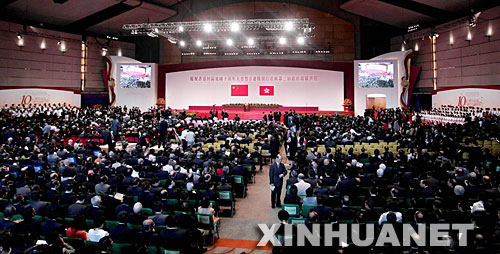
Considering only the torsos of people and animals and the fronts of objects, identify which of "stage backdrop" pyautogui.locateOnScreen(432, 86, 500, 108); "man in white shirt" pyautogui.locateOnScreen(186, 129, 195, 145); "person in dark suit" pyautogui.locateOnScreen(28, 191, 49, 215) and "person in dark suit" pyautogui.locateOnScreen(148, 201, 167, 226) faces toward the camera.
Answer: the stage backdrop

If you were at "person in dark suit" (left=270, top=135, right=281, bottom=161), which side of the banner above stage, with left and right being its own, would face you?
front

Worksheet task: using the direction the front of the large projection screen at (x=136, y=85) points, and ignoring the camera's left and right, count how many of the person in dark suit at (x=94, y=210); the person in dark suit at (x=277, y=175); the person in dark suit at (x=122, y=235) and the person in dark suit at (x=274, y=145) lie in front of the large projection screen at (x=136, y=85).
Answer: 4

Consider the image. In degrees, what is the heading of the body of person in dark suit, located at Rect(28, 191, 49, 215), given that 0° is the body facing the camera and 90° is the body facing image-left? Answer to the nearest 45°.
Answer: approximately 180°

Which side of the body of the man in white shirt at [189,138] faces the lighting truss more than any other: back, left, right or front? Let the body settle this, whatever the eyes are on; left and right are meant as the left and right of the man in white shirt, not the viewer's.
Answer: front

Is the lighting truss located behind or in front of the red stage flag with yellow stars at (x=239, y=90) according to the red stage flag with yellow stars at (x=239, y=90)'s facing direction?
in front

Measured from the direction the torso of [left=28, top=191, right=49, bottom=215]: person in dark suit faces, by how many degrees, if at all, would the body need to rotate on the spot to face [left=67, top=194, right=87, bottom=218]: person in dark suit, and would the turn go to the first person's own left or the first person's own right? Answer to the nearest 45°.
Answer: approximately 135° to the first person's own right

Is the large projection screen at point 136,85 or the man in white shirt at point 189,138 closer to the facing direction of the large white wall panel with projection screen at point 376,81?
the man in white shirt

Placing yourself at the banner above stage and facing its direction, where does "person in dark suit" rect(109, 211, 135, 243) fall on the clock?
The person in dark suit is roughly at 12 o'clock from the banner above stage.

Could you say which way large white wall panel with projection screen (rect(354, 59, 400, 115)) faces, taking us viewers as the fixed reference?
facing the viewer

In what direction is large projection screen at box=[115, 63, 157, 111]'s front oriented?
toward the camera

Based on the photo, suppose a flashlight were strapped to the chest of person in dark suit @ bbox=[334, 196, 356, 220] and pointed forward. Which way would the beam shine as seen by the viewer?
away from the camera

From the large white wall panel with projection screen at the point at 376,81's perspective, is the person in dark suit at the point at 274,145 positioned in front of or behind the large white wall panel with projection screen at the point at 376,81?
in front

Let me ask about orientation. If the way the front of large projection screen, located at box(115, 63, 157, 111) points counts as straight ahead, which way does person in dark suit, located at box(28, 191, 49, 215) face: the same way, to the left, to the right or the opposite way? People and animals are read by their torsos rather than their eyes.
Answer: the opposite way

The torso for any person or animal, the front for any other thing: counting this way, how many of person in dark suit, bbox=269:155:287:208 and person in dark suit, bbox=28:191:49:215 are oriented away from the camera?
1

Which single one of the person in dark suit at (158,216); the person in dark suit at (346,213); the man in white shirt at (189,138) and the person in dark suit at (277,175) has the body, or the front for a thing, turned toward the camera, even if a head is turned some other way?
the person in dark suit at (277,175)
